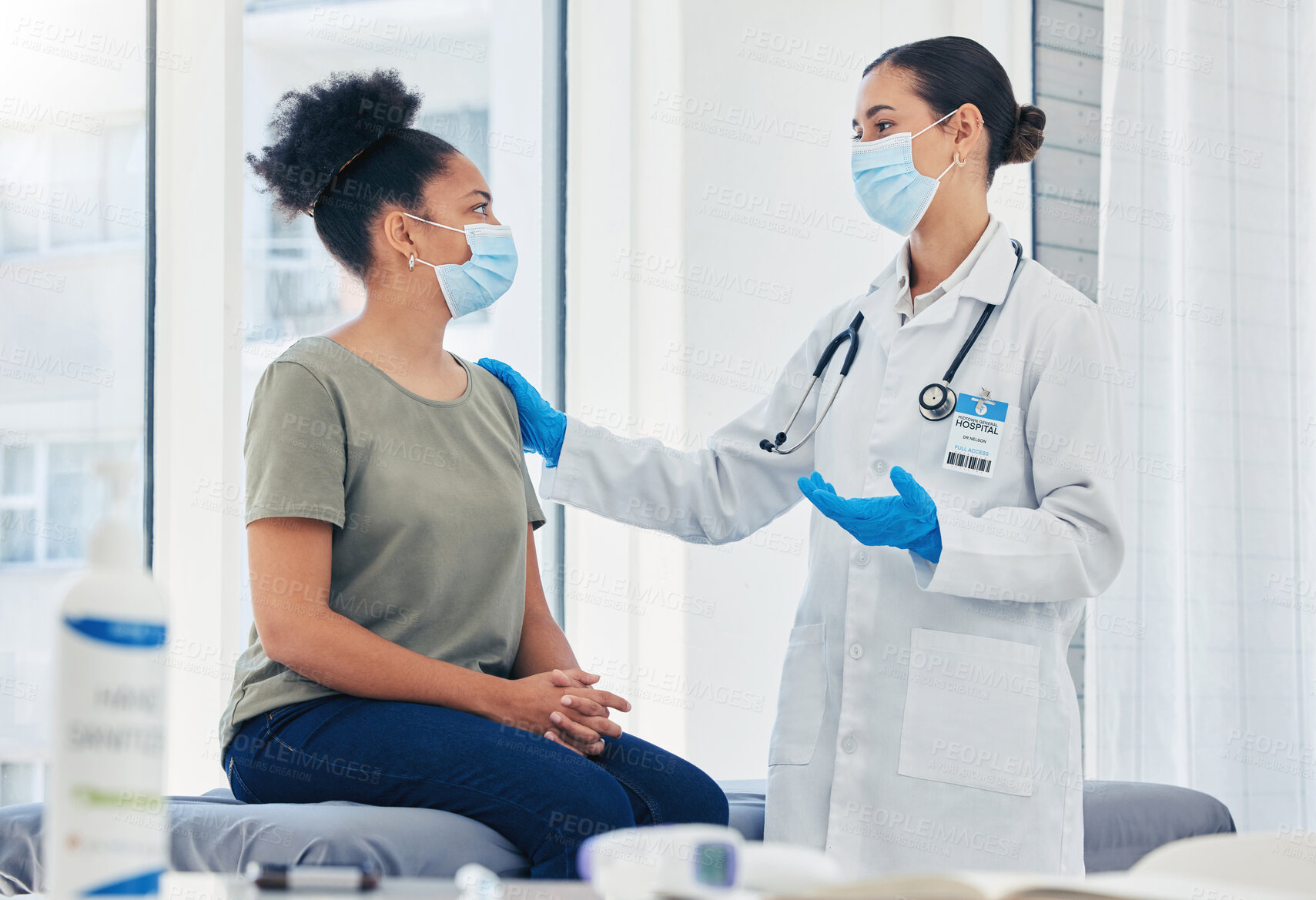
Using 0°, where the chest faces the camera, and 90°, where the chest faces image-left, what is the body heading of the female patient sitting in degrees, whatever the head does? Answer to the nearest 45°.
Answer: approximately 315°

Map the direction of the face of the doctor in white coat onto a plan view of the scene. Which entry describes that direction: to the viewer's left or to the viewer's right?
to the viewer's left

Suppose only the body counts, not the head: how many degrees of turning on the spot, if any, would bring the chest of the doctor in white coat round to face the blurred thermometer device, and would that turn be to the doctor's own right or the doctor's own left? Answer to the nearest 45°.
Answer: approximately 45° to the doctor's own left

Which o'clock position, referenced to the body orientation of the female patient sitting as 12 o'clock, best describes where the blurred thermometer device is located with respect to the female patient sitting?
The blurred thermometer device is roughly at 1 o'clock from the female patient sitting.

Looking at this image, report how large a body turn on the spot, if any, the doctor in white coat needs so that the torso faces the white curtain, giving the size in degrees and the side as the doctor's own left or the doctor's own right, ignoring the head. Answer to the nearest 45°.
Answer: approximately 180°

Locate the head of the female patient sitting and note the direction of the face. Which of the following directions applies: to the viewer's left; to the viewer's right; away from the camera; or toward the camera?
to the viewer's right
